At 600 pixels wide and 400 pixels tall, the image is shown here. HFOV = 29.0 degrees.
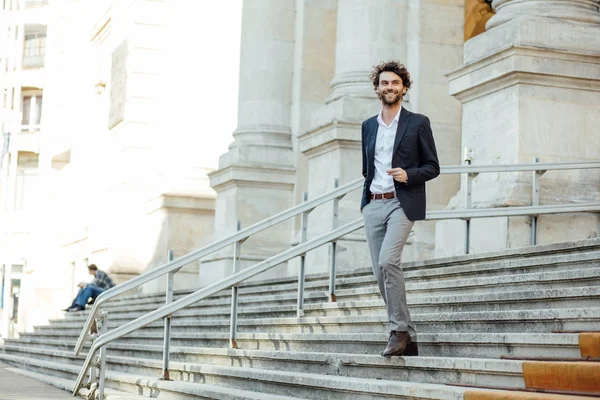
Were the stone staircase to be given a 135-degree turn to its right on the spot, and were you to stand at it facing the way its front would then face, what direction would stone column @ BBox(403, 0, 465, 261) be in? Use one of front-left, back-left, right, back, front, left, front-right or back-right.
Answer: front

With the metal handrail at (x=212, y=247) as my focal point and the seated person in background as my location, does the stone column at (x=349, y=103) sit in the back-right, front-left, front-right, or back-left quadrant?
front-left

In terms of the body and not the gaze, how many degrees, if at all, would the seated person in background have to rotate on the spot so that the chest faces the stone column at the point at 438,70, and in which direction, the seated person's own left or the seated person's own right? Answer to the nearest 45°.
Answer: approximately 135° to the seated person's own left

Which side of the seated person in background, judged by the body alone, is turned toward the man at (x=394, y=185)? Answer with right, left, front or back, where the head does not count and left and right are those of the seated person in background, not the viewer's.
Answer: left

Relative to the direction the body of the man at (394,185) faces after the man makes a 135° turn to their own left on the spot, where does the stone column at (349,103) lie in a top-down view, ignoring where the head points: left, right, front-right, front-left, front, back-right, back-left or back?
left

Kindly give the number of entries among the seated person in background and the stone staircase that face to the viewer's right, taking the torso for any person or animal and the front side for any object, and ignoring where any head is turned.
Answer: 0

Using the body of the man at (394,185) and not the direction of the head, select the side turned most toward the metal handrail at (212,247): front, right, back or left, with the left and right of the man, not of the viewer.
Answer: right

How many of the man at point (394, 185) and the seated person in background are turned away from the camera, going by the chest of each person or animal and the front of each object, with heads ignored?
0

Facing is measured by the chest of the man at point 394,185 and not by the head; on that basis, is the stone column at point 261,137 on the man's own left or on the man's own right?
on the man's own right

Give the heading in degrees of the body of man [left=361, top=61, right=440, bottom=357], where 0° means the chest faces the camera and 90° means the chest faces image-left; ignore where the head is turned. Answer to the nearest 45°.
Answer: approximately 45°

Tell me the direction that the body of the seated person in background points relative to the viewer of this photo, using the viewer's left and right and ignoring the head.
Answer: facing to the left of the viewer

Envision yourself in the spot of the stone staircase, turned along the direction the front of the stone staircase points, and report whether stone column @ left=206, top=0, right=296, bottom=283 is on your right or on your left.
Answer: on your right
